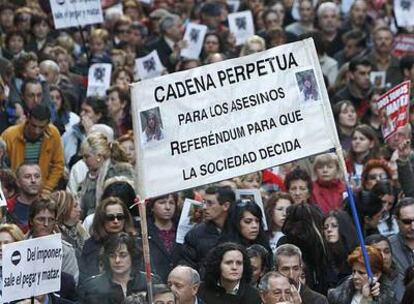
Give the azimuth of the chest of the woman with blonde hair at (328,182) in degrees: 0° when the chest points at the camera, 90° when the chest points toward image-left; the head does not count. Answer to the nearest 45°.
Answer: approximately 0°

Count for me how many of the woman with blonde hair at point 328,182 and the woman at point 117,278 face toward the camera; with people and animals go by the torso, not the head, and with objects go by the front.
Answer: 2

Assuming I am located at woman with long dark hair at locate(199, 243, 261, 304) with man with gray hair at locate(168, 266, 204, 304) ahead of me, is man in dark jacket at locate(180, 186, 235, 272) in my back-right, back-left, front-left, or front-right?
back-right

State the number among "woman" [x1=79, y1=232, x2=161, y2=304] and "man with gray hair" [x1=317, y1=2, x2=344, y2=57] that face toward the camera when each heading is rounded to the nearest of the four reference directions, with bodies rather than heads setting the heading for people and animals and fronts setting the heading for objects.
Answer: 2

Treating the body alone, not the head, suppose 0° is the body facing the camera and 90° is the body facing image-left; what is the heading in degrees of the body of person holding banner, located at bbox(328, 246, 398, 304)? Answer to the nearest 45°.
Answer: approximately 45°

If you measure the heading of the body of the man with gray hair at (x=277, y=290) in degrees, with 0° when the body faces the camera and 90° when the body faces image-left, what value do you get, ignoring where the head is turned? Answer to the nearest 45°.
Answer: approximately 315°
